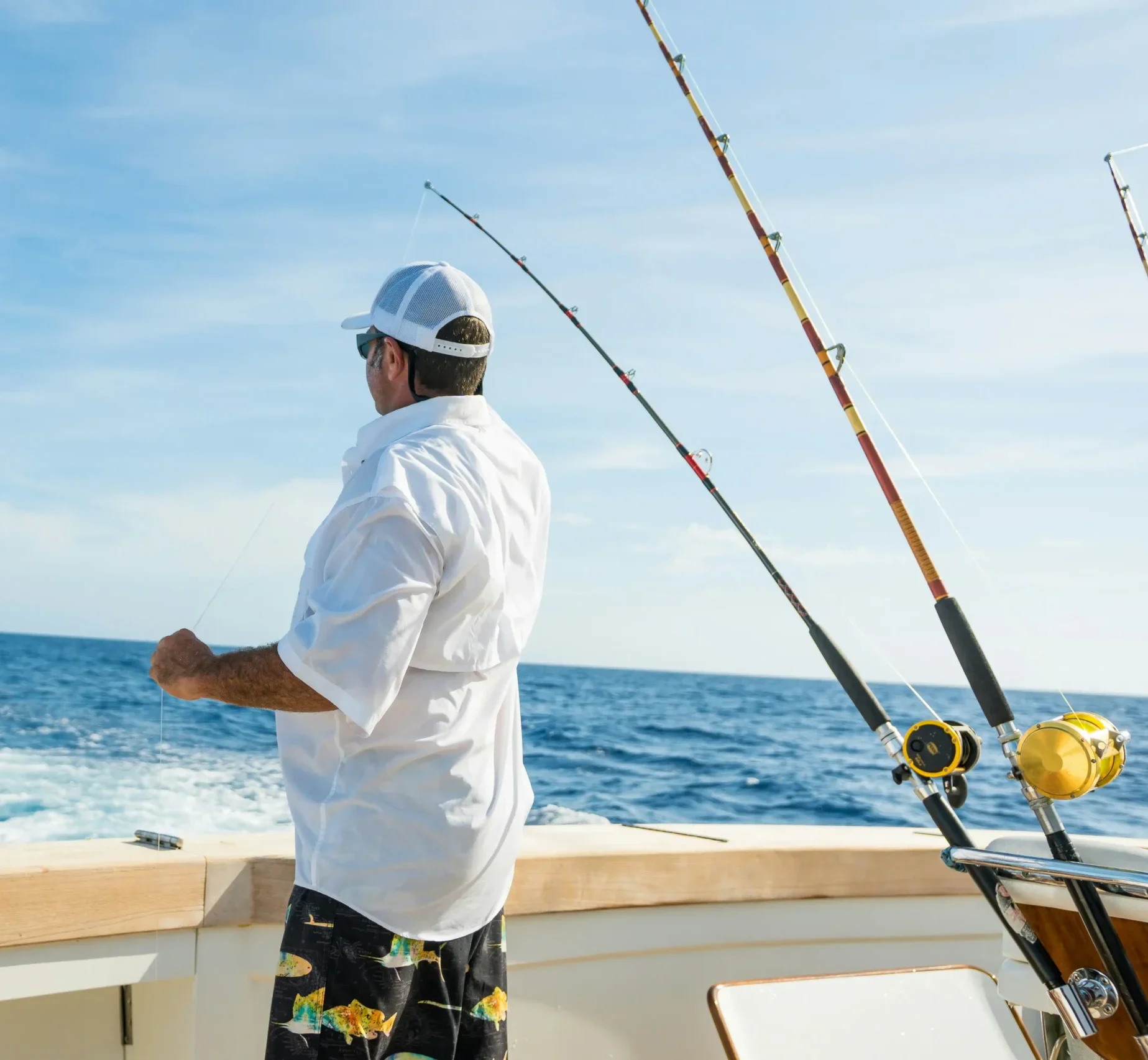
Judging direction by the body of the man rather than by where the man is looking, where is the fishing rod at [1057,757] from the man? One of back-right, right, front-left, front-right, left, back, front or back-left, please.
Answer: back-right

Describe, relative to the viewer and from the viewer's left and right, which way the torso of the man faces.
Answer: facing away from the viewer and to the left of the viewer

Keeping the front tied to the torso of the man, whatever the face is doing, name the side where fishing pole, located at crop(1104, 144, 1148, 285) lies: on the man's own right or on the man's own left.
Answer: on the man's own right

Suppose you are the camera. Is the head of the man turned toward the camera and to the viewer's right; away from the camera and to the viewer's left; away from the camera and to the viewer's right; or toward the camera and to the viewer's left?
away from the camera and to the viewer's left
